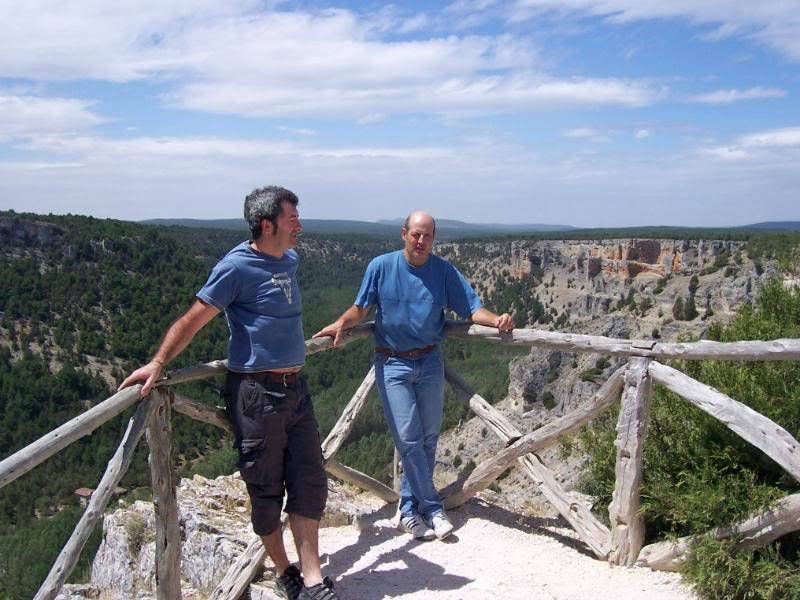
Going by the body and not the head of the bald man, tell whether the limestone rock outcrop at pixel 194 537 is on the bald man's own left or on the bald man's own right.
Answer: on the bald man's own right

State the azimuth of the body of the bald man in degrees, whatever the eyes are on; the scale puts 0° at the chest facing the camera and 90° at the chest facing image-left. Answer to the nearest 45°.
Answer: approximately 0°

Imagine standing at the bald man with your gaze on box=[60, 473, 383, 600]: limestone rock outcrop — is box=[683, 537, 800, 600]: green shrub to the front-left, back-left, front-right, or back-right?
back-left

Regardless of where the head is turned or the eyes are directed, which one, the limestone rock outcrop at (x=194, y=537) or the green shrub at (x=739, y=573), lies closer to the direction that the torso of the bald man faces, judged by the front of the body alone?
the green shrub

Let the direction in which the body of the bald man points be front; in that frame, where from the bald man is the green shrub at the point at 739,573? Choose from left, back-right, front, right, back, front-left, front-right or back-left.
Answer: front-left

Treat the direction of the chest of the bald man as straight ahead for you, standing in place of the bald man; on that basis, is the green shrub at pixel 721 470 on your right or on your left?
on your left
